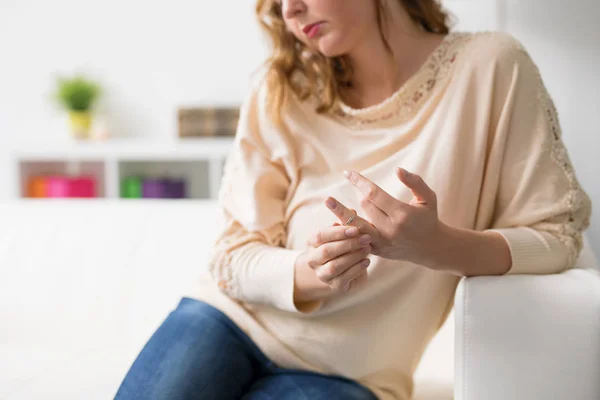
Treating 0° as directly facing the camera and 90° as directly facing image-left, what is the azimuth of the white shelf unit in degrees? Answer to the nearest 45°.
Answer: approximately 0°

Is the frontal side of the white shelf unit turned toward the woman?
yes

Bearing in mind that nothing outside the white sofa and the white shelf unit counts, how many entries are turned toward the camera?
2

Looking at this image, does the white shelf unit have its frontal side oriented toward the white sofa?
yes

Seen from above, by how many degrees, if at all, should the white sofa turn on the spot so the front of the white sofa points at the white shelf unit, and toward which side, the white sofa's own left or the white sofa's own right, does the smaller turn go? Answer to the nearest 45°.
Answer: approximately 180°

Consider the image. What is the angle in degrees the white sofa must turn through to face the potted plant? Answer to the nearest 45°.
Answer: approximately 180°

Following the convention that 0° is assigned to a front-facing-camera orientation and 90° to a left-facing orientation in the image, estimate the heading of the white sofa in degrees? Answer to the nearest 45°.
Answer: approximately 0°
